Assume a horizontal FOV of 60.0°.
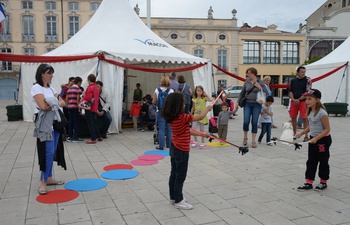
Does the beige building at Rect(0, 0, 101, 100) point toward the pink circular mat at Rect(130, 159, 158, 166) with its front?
yes

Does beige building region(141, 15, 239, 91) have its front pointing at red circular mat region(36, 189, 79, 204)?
yes

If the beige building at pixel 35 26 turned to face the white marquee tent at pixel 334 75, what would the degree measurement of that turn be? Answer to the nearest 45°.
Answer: approximately 45° to its left

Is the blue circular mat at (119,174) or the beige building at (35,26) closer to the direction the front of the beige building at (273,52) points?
the blue circular mat

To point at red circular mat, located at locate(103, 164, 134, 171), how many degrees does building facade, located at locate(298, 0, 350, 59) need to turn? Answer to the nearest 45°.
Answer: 0° — it already faces it

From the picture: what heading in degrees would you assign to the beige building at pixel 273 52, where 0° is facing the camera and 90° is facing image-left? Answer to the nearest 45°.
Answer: approximately 0°

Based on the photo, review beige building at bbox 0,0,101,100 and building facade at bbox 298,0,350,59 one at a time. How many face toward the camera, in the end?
2
